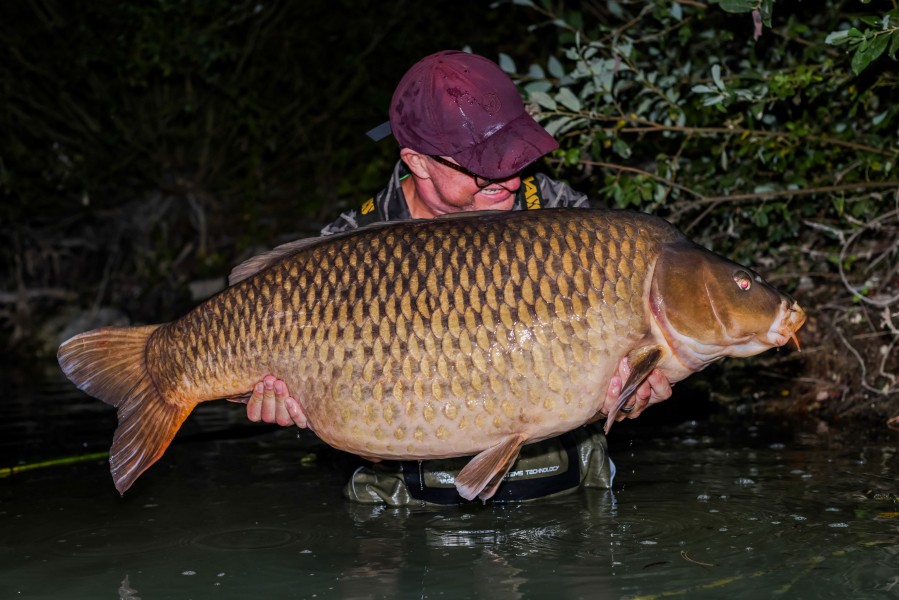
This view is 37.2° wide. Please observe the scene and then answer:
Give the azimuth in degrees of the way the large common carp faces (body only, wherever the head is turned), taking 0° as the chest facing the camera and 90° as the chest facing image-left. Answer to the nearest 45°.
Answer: approximately 270°

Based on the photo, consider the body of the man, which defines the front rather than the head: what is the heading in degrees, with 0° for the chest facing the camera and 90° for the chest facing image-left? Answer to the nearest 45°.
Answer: approximately 0°

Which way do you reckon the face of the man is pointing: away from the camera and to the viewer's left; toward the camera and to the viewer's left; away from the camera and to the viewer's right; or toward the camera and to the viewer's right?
toward the camera and to the viewer's right

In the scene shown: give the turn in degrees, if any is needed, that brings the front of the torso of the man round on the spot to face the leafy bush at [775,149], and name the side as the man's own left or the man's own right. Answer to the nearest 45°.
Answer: approximately 135° to the man's own left

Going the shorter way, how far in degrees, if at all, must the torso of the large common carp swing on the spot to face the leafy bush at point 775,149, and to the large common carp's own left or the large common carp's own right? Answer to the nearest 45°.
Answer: approximately 45° to the large common carp's own left
